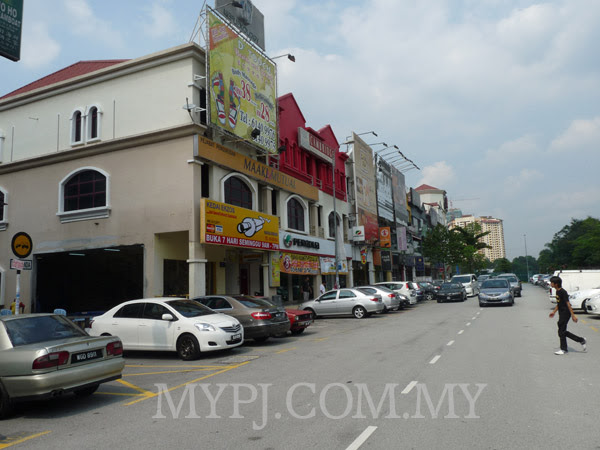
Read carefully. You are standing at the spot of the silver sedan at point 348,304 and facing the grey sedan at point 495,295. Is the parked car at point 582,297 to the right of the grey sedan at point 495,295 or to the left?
right

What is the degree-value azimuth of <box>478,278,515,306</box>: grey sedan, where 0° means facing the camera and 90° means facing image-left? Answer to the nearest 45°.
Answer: approximately 0°

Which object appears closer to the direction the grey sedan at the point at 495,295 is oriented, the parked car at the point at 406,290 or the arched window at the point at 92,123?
the arched window

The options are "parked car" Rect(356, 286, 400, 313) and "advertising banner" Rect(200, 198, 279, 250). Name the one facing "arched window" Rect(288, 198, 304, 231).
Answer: the parked car

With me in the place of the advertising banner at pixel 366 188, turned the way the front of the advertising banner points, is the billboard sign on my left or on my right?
on my right

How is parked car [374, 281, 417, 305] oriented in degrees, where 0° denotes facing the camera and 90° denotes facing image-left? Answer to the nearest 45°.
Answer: approximately 135°

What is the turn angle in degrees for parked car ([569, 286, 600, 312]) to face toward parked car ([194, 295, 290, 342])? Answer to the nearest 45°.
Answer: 0° — it already faces it
